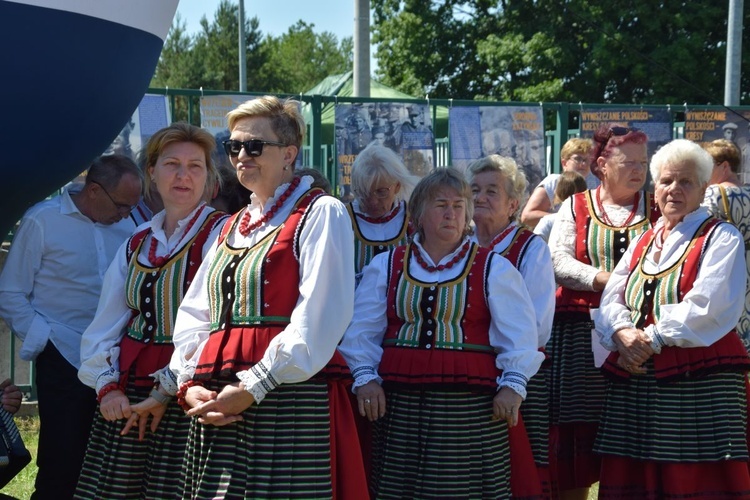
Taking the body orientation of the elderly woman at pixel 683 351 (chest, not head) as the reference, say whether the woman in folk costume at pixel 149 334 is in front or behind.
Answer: in front

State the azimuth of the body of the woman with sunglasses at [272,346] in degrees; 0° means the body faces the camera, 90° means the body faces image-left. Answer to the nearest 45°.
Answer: approximately 45°

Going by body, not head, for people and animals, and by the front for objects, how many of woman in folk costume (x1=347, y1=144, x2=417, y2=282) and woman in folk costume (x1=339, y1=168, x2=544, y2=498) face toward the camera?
2

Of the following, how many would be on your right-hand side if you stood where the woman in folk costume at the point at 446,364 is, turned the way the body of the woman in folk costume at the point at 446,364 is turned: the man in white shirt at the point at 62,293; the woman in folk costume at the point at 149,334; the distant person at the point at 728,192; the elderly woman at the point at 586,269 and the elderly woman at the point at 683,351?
2

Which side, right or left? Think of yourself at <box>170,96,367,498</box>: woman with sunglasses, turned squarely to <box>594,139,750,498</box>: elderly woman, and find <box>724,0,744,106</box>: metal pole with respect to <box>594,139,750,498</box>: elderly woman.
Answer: left

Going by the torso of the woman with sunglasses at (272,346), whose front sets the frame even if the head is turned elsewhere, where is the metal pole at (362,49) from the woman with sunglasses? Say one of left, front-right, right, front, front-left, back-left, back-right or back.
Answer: back-right

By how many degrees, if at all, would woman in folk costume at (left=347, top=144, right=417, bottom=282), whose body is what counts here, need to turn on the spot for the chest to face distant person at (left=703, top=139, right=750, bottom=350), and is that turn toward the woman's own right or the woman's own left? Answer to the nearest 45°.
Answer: approximately 90° to the woman's own left

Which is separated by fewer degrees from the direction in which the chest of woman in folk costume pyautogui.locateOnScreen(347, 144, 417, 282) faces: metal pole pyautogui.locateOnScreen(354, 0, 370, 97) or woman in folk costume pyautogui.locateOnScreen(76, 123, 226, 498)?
the woman in folk costume

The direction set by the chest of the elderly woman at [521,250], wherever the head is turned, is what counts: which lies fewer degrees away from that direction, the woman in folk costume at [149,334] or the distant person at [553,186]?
the woman in folk costume
